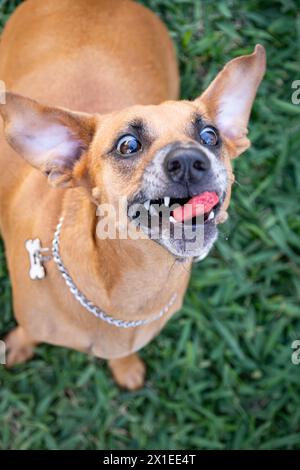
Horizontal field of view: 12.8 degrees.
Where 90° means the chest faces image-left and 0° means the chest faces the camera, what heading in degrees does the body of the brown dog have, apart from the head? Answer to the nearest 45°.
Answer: approximately 0°
